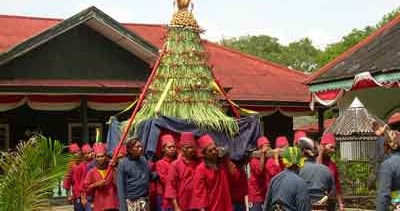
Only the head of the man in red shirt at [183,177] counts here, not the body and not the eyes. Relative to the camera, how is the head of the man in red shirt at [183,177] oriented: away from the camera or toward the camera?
toward the camera

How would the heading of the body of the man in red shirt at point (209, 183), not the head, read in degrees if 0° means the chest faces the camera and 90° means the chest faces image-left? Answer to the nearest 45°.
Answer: approximately 315°

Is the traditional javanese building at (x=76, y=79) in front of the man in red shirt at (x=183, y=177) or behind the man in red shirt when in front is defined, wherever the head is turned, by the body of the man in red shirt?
behind

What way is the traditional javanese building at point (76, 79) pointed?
toward the camera

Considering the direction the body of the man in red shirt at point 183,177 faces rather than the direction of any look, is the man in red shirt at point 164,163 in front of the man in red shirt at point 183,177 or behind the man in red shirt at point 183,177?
behind

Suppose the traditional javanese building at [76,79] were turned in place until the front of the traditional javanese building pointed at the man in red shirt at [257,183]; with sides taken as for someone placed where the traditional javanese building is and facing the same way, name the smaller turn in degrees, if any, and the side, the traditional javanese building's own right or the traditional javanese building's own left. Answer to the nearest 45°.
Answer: approximately 45° to the traditional javanese building's own left

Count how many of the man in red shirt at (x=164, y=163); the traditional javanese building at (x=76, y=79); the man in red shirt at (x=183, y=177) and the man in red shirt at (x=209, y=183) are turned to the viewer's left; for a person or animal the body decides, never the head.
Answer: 0
